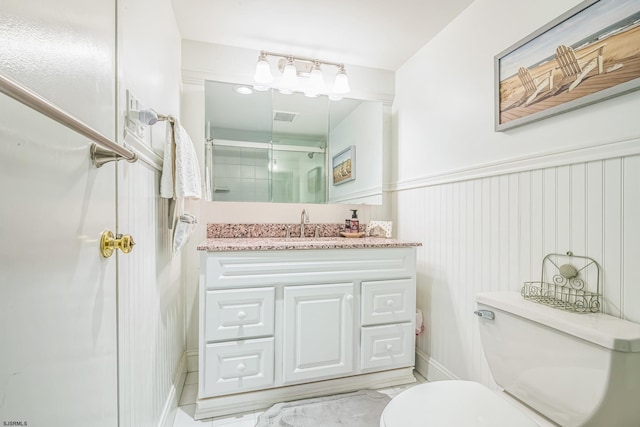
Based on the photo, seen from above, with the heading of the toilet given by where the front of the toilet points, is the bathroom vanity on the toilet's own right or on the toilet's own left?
on the toilet's own right

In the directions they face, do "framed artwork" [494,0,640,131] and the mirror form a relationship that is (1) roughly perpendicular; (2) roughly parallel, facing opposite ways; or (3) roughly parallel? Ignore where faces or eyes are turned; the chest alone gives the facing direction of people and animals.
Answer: roughly perpendicular

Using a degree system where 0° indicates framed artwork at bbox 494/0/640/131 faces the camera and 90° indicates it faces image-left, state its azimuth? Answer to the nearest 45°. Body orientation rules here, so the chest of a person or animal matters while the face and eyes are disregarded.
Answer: approximately 45°

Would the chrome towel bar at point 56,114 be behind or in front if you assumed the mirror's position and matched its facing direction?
in front

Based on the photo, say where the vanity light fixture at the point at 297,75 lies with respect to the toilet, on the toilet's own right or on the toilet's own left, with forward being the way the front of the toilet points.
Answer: on the toilet's own right

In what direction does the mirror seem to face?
toward the camera

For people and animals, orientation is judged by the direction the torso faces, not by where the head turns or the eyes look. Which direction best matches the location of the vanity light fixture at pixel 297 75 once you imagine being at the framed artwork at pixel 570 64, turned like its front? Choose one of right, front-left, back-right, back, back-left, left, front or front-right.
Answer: front-right

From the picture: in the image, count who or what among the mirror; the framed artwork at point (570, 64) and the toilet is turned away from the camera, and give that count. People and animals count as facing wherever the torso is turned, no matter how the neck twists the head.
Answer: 0

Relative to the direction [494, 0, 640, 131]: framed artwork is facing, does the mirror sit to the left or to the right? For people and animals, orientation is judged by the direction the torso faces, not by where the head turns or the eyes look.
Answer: on its right

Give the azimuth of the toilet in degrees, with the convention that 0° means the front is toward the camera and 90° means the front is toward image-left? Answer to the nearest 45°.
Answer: approximately 45°

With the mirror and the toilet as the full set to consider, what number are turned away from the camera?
0

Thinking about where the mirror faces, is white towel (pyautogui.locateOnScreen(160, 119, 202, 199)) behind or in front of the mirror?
in front
